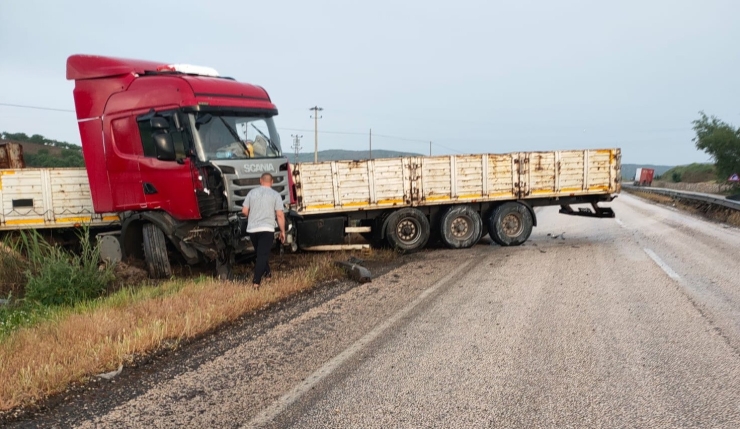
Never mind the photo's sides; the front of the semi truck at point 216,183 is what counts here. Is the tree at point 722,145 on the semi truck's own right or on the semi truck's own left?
on the semi truck's own left

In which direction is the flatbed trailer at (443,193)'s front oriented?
to the viewer's left

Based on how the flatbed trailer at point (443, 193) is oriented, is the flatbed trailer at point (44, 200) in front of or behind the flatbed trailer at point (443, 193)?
in front

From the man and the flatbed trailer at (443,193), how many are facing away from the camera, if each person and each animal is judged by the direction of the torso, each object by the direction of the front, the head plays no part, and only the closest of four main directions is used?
1

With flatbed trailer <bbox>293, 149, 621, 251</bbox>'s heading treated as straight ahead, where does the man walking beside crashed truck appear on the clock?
The man walking beside crashed truck is roughly at 10 o'clock from the flatbed trailer.

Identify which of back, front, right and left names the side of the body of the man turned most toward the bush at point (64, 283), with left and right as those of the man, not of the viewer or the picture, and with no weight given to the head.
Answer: left

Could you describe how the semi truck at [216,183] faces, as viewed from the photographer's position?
facing the viewer and to the right of the viewer

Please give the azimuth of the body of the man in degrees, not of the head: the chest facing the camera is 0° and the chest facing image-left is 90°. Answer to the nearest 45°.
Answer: approximately 180°

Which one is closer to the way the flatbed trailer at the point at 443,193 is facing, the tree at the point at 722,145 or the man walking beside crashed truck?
the man walking beside crashed truck

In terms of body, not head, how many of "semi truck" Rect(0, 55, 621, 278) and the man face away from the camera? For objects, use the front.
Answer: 1
